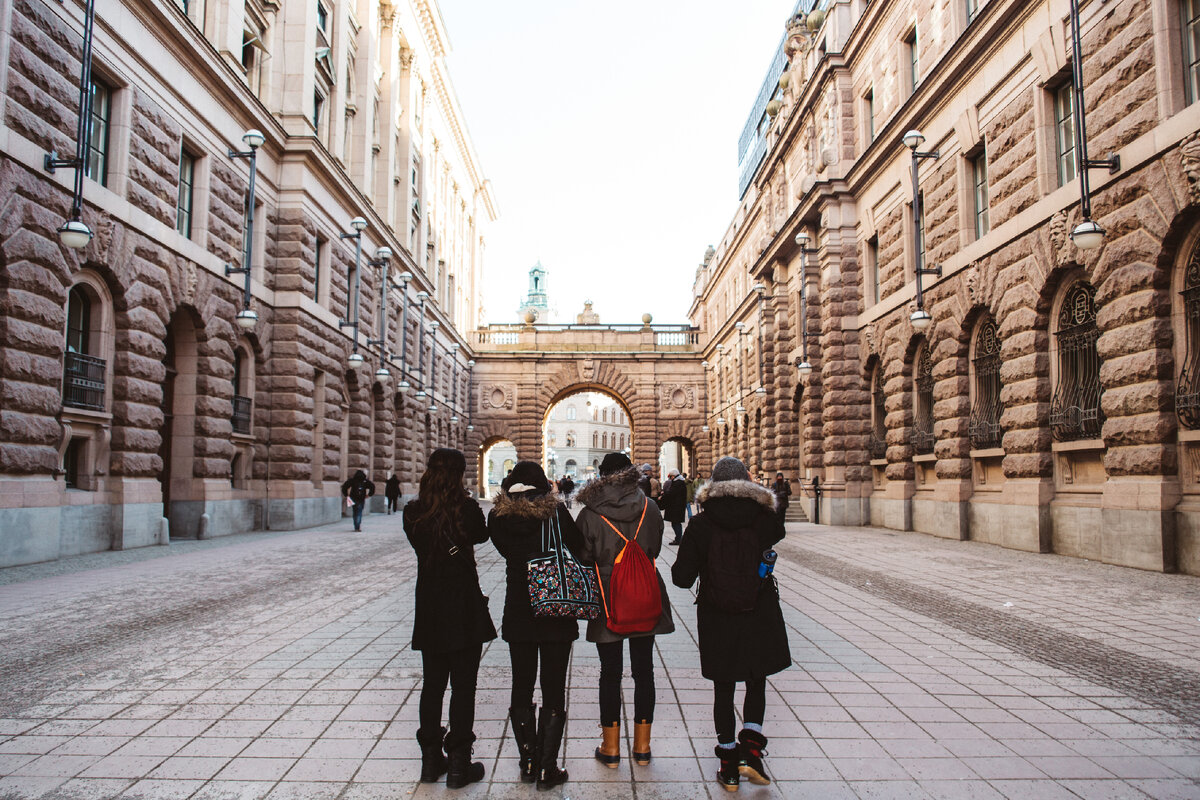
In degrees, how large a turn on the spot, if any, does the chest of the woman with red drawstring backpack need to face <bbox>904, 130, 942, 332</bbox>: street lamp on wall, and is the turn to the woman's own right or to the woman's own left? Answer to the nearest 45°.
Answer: approximately 45° to the woman's own right

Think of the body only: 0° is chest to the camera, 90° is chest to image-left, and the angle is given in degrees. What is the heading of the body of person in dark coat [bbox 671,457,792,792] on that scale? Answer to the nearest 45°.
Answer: approximately 180°

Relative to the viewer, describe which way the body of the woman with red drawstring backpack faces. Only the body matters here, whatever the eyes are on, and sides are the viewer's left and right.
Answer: facing away from the viewer

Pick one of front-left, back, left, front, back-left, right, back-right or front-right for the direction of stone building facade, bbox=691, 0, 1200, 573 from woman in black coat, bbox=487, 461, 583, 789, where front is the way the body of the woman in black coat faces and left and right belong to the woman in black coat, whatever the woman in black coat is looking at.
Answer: front-right

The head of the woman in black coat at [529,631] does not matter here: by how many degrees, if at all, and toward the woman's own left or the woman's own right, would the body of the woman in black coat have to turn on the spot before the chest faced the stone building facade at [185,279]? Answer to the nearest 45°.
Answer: approximately 45° to the woman's own left

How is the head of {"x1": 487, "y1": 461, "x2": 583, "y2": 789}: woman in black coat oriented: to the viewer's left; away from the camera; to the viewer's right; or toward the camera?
away from the camera

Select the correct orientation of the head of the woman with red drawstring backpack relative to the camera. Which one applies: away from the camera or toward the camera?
away from the camera

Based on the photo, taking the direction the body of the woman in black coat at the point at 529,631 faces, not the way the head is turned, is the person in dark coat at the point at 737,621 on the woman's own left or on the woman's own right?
on the woman's own right

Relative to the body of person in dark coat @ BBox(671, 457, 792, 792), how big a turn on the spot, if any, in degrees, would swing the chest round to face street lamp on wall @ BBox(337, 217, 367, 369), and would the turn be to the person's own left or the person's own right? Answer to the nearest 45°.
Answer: approximately 45° to the person's own left

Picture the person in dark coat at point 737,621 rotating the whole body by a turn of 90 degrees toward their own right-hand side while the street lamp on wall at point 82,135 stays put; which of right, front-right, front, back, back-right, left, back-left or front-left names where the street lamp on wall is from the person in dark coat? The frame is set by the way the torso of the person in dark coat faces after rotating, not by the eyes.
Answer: back-left

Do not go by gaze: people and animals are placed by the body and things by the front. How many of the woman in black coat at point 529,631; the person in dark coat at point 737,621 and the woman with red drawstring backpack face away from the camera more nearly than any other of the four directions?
3

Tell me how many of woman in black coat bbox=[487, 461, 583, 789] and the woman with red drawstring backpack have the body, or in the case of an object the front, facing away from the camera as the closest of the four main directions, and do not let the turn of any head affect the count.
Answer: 2

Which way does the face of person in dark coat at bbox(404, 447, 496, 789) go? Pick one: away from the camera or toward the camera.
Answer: away from the camera

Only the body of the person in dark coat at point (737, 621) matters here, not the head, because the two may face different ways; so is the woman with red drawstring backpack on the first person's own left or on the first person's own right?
on the first person's own left

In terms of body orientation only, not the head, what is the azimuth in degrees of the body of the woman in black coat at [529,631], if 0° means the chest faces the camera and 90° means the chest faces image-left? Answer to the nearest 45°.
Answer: approximately 180°
